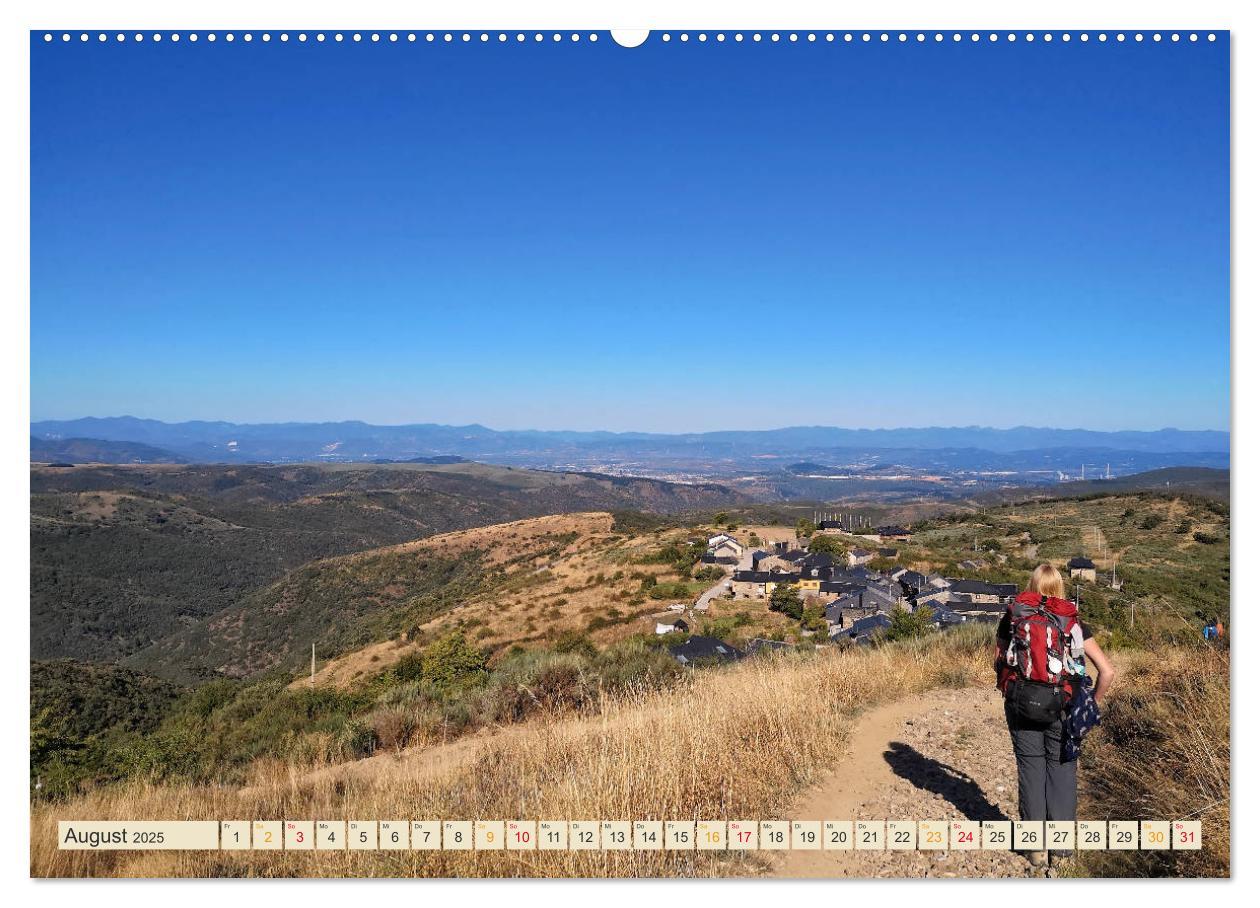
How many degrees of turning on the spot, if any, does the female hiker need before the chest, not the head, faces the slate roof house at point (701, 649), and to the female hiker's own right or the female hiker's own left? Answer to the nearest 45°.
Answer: approximately 45° to the female hiker's own left

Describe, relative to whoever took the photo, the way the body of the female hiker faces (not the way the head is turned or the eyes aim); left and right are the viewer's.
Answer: facing away from the viewer

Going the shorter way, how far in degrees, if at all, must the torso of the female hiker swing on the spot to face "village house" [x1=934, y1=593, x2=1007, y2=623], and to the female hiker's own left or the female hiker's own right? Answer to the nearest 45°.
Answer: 0° — they already face it

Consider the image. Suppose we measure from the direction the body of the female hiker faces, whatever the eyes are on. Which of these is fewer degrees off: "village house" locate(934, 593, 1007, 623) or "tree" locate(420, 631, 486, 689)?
the village house

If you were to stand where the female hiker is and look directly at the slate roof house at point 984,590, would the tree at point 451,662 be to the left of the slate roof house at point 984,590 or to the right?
left

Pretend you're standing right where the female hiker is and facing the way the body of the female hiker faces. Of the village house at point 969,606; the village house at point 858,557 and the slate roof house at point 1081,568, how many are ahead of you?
3

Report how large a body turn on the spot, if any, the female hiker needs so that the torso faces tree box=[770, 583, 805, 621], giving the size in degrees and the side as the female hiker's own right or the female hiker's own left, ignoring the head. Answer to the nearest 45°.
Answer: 0° — they already face it
